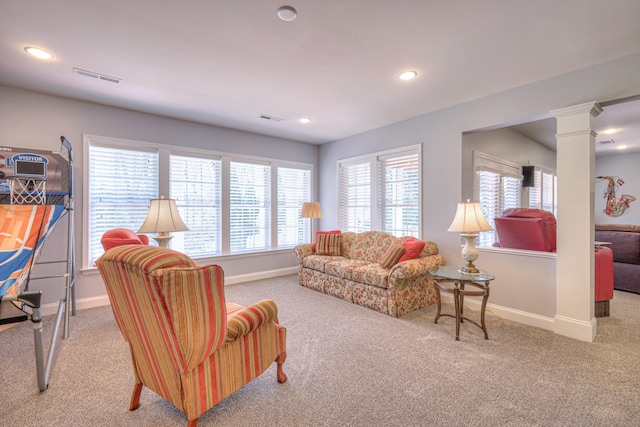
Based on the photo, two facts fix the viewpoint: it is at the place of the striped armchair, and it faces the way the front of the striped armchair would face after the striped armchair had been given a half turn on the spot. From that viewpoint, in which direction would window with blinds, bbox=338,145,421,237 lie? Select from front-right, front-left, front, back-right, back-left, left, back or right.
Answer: back

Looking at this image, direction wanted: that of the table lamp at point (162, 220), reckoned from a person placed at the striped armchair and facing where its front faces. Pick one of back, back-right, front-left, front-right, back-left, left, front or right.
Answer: front-left

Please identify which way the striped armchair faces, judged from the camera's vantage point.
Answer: facing away from the viewer and to the right of the viewer

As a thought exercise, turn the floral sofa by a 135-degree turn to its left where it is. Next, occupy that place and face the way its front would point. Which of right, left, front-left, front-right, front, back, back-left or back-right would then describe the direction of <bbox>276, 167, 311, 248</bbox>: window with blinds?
back-left

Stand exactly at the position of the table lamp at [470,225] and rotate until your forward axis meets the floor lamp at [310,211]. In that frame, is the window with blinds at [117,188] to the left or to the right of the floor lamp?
left

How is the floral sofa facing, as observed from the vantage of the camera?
facing the viewer and to the left of the viewer

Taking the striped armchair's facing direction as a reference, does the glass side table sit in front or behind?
in front

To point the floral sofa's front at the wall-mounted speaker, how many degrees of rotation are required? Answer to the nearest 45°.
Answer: approximately 180°

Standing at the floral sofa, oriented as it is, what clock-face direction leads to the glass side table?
The glass side table is roughly at 9 o'clock from the floral sofa.
